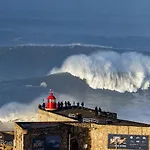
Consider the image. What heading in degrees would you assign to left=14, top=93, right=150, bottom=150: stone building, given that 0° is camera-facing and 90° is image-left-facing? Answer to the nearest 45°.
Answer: approximately 0°

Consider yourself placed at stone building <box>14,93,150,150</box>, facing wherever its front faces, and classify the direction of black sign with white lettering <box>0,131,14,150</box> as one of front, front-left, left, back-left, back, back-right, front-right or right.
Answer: back-right
